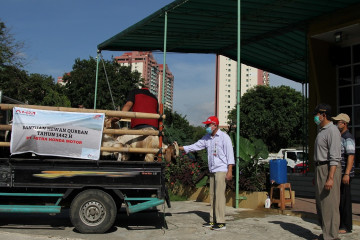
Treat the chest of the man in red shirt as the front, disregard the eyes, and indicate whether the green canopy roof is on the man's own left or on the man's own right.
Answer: on the man's own right

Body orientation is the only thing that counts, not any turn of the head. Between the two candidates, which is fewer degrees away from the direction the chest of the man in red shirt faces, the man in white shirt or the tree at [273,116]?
the tree

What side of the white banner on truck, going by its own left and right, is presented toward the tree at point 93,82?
back

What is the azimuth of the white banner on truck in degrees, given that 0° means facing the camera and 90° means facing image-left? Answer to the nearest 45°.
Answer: approximately 0°

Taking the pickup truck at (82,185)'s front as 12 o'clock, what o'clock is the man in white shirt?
The man in white shirt is roughly at 6 o'clock from the pickup truck.

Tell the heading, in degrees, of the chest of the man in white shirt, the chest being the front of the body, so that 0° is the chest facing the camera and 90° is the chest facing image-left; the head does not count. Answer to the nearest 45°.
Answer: approximately 45°

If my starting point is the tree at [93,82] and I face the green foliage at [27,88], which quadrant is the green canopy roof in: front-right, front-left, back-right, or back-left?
back-left

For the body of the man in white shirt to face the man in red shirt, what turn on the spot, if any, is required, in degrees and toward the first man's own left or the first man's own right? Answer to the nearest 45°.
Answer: approximately 45° to the first man's own right

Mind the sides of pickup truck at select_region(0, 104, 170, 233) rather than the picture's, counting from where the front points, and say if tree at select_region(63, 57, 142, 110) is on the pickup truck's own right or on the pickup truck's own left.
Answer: on the pickup truck's own right

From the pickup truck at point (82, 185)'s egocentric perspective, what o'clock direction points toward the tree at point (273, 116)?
The tree is roughly at 4 o'clock from the pickup truck.

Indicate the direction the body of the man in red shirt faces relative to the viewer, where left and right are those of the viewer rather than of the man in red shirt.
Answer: facing away from the viewer and to the left of the viewer

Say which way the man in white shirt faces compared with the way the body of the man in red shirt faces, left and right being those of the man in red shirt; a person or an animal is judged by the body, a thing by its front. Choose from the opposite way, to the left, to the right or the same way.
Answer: to the left

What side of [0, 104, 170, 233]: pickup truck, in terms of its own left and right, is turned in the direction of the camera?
left
